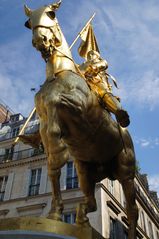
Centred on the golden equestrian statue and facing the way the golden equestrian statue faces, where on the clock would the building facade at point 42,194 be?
The building facade is roughly at 4 o'clock from the golden equestrian statue.

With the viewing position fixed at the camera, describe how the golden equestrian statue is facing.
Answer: facing the viewer and to the left of the viewer
